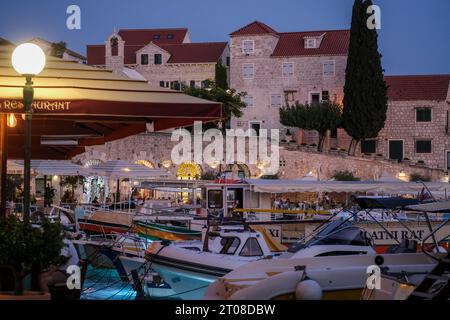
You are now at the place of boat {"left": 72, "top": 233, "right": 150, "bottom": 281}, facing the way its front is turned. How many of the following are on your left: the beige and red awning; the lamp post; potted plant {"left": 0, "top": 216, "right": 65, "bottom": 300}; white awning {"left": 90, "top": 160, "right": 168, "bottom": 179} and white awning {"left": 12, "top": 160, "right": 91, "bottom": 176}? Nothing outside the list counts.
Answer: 3

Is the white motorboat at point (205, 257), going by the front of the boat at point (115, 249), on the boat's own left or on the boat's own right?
on the boat's own left

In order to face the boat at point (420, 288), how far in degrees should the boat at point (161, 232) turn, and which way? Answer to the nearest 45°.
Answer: approximately 90° to its left

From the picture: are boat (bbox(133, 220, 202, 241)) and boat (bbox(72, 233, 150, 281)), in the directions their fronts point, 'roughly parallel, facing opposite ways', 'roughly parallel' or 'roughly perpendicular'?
roughly parallel

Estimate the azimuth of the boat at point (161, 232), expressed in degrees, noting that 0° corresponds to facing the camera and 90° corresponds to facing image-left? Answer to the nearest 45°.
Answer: approximately 90°

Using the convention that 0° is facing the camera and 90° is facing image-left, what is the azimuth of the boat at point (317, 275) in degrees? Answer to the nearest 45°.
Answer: approximately 45°

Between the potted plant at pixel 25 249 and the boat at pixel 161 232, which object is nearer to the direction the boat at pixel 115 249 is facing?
the potted plant

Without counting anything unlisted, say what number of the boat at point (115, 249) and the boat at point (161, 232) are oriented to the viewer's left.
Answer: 2

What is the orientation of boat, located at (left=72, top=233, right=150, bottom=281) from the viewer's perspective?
to the viewer's left

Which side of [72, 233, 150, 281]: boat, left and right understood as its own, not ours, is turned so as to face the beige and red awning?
left

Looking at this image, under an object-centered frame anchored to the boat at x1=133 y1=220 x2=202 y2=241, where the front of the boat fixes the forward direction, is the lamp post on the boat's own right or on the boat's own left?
on the boat's own left
